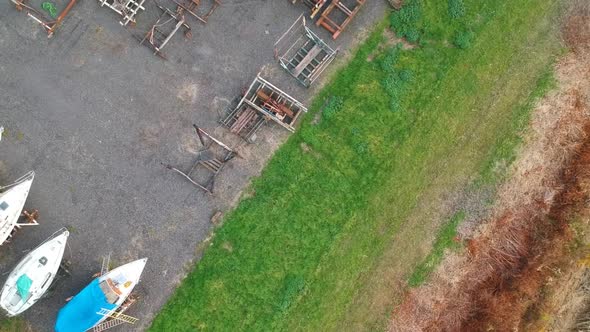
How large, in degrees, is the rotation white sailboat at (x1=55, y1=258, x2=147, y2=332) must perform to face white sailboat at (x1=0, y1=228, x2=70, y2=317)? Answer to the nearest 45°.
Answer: approximately 135° to its left

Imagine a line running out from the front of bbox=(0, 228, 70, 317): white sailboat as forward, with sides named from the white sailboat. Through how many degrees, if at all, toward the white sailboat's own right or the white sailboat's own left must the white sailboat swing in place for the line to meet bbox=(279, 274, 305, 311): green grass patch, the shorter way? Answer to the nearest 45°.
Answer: approximately 45° to the white sailboat's own right

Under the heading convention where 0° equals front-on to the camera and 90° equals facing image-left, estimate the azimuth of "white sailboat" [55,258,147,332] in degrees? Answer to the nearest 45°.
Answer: approximately 225°

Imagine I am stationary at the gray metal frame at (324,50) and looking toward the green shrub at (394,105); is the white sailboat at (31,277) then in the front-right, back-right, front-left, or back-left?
back-right

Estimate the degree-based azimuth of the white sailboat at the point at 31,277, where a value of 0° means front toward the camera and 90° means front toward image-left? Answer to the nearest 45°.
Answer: approximately 225°

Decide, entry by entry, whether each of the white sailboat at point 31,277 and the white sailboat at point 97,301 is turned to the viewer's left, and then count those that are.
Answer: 0
